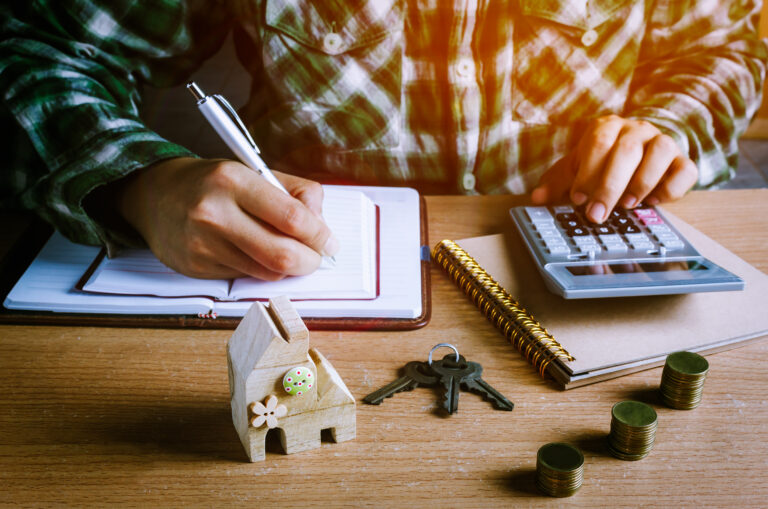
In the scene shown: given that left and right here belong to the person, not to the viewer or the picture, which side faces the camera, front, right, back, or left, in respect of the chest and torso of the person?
front

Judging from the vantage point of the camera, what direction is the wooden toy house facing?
facing the viewer

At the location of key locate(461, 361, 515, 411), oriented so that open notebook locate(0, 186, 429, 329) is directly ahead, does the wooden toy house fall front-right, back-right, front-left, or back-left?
front-left

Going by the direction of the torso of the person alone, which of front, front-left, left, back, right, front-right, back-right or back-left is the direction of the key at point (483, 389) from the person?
front

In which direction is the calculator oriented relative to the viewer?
away from the camera

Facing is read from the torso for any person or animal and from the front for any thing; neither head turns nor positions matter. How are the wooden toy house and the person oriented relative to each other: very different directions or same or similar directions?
same or similar directions

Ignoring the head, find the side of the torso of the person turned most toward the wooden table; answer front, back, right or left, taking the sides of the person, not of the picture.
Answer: front

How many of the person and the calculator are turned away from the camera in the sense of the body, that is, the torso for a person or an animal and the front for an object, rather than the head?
1

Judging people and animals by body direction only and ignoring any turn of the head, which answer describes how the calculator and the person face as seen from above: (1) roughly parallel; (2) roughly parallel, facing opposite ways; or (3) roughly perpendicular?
roughly parallel, facing opposite ways

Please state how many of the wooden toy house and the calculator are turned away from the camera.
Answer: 1

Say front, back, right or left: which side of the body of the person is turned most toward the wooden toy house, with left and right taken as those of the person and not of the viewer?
front

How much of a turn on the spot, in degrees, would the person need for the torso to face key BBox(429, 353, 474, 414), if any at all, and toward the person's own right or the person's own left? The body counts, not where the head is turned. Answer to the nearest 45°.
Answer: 0° — they already face it
